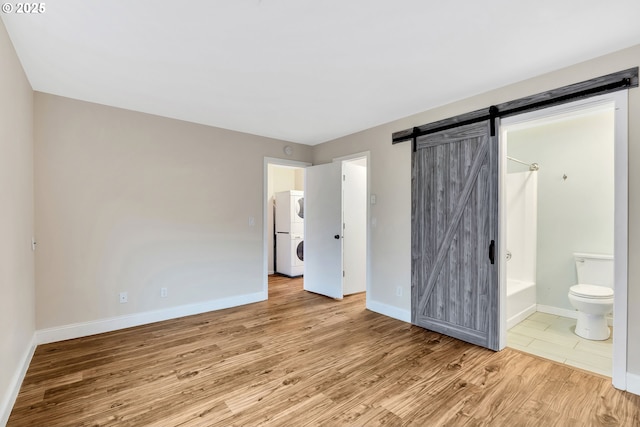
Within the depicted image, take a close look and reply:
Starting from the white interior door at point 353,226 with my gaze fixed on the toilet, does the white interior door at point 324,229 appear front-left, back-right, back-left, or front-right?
back-right

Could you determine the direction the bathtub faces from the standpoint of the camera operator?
facing the viewer and to the right of the viewer

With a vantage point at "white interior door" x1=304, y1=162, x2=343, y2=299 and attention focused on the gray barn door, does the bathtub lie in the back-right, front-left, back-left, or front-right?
front-left

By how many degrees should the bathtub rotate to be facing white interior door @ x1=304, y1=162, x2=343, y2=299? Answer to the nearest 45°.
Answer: approximately 135° to its right

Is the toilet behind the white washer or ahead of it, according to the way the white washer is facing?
ahead

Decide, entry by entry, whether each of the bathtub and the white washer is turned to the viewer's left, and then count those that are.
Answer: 0

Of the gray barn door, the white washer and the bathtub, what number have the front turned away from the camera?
0

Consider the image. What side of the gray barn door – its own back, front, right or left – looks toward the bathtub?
back

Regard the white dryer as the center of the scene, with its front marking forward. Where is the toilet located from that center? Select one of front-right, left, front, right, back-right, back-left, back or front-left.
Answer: front
